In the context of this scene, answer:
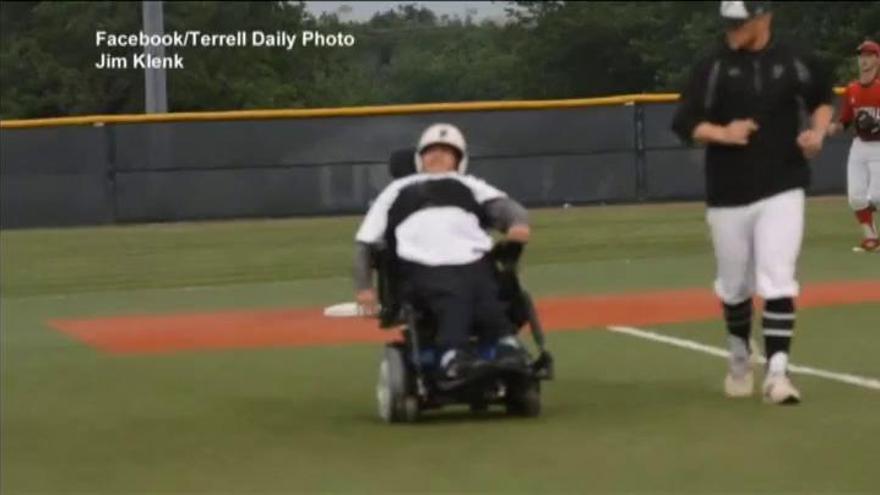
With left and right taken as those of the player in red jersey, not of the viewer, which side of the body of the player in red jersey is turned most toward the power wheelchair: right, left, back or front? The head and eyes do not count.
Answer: front

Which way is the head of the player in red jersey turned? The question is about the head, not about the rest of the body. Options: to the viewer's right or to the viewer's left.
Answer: to the viewer's left

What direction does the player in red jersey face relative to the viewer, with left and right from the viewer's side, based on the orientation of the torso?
facing the viewer

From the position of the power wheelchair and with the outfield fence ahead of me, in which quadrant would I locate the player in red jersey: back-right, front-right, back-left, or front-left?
front-right

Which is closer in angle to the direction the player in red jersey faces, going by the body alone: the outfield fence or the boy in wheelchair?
the boy in wheelchair

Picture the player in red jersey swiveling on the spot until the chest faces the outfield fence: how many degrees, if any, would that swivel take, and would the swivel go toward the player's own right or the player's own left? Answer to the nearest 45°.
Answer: approximately 135° to the player's own right

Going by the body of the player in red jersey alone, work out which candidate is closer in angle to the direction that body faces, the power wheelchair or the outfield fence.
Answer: the power wheelchair

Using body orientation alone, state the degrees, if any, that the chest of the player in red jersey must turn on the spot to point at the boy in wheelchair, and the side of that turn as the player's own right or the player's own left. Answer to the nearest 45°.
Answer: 0° — they already face them
